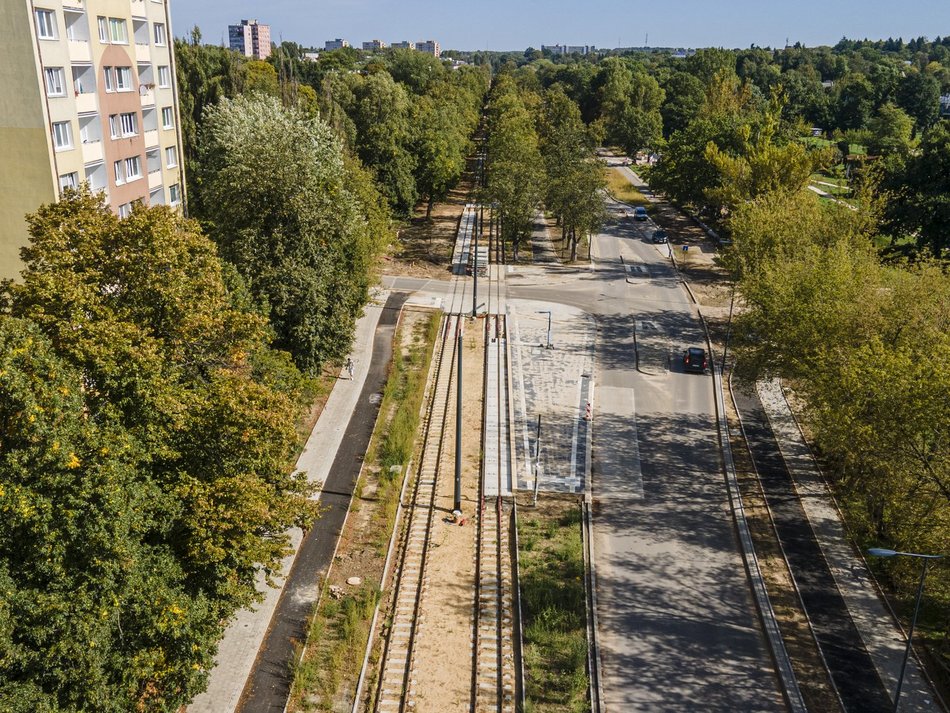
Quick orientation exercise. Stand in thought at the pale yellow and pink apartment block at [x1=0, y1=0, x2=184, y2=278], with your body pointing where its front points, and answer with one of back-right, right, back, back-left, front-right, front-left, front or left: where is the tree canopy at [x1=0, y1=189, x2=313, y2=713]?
front-right

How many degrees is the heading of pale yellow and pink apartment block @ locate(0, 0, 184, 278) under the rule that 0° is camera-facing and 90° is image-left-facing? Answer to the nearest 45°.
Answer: approximately 315°

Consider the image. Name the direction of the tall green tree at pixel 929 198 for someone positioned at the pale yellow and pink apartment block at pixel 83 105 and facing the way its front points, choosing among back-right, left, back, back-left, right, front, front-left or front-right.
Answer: front-left

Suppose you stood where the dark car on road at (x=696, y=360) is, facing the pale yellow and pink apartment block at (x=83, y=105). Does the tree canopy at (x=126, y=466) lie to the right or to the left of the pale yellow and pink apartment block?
left

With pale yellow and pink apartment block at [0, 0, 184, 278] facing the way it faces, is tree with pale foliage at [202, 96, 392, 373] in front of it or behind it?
in front
